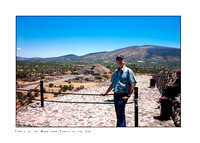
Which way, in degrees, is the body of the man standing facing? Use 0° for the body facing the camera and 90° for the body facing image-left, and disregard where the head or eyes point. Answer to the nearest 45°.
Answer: approximately 45°
